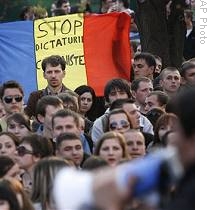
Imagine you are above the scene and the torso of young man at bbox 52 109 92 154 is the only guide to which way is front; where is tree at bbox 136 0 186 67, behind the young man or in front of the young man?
behind

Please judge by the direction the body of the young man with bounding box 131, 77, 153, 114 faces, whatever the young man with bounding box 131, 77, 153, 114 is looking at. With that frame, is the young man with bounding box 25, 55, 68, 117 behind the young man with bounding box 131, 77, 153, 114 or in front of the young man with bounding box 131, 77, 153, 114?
behind

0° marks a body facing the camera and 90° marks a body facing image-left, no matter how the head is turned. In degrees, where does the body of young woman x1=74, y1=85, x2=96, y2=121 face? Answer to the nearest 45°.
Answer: approximately 0°

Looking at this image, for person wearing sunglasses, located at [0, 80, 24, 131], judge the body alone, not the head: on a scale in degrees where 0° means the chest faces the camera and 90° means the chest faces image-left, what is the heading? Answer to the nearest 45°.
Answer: approximately 0°

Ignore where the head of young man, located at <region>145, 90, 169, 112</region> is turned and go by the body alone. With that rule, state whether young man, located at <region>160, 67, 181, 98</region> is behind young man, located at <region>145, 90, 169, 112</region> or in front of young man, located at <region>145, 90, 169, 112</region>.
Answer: behind

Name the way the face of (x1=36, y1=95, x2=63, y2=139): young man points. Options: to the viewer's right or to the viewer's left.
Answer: to the viewer's right
